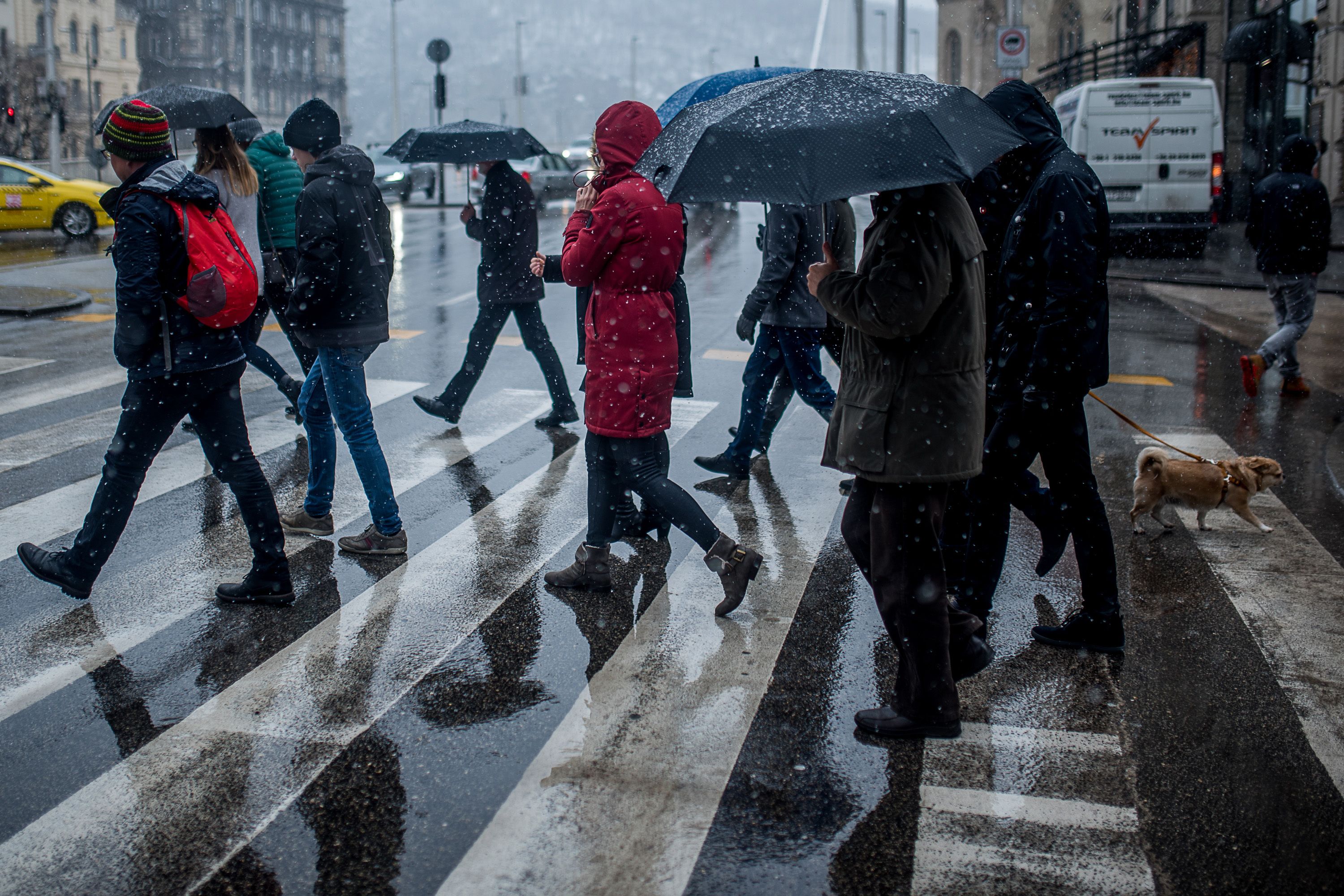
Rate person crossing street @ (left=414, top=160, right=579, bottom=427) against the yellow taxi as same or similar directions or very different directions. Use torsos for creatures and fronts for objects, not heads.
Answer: very different directions

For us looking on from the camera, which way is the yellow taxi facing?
facing to the right of the viewer

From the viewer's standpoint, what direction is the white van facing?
away from the camera

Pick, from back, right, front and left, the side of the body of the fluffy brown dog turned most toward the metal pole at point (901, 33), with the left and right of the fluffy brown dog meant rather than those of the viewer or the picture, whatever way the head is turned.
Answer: left

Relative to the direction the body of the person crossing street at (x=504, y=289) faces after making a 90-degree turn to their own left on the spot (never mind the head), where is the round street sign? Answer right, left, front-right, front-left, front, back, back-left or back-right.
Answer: back

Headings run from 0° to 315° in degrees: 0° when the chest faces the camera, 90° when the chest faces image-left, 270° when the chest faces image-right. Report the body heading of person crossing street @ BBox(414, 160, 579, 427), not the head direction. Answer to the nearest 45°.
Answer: approximately 90°

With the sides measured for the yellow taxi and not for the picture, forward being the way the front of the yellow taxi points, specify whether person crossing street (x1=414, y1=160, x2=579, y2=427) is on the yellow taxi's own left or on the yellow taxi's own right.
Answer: on the yellow taxi's own right

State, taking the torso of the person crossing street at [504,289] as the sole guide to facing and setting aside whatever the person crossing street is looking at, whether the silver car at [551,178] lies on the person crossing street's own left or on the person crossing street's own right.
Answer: on the person crossing street's own right

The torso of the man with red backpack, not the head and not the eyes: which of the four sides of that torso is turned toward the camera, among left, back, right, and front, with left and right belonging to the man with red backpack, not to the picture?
left

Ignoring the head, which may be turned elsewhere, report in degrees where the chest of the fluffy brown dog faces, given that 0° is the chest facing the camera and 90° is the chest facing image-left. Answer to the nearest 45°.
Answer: approximately 270°
